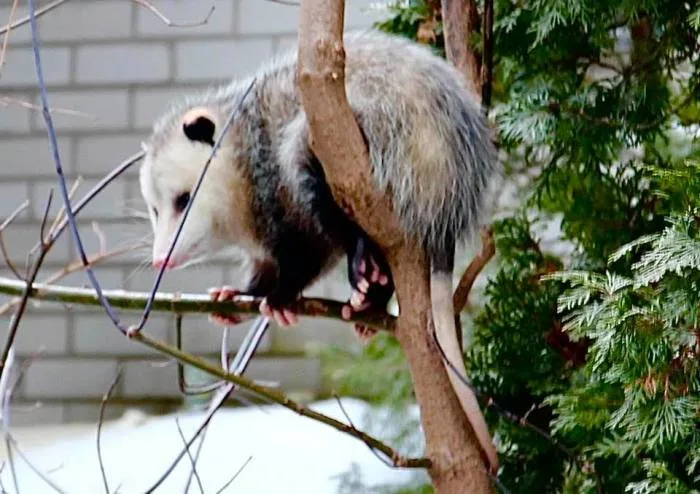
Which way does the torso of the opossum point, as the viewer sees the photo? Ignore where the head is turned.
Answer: to the viewer's left
